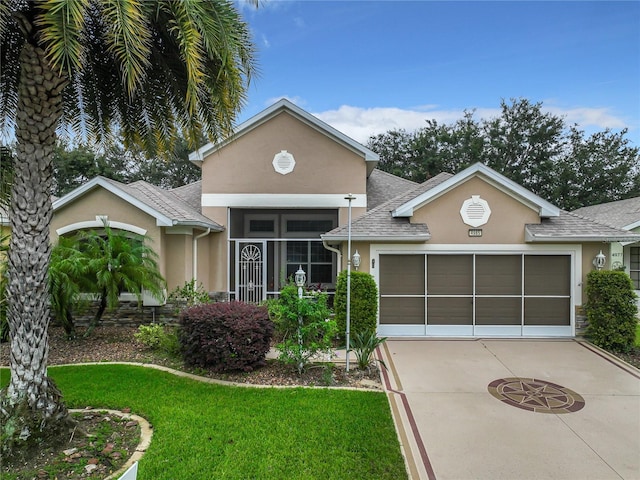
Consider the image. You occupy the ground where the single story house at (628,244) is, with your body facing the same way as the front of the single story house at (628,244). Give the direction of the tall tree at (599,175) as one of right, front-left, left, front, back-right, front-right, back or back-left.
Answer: back

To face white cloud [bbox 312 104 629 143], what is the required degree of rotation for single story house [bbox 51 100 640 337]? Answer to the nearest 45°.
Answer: approximately 180°

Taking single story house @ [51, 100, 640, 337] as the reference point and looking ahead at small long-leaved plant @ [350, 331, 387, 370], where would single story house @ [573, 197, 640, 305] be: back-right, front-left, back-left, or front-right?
back-left

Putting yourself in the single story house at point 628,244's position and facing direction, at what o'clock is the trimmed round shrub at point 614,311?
The trimmed round shrub is roughly at 12 o'clock from the single story house.

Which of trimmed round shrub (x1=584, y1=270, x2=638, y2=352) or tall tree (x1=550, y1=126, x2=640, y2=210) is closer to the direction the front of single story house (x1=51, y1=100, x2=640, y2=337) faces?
the trimmed round shrub

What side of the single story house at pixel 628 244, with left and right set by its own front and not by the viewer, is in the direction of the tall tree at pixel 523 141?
back

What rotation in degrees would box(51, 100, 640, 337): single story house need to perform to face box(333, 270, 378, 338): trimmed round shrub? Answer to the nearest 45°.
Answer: approximately 45° to its right

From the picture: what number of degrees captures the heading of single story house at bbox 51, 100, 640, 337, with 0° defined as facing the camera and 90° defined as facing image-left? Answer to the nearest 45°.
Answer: approximately 0°

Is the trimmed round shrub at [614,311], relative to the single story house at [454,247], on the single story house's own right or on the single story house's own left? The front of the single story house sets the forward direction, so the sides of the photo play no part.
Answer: on the single story house's own left

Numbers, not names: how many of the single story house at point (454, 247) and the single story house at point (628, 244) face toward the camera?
2
